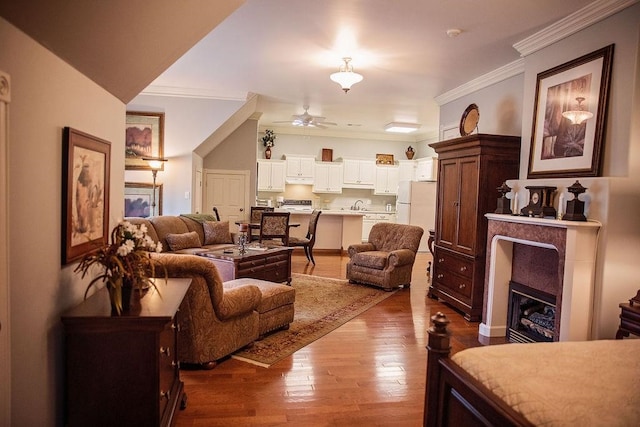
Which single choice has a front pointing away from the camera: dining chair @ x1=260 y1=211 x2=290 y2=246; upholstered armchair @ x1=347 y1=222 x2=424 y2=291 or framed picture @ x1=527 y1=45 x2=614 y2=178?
the dining chair

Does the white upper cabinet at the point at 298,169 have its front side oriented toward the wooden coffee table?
yes

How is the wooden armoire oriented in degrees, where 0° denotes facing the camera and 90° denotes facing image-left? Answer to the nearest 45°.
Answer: approximately 45°

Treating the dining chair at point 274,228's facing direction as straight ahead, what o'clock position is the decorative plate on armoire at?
The decorative plate on armoire is roughly at 4 o'clock from the dining chair.

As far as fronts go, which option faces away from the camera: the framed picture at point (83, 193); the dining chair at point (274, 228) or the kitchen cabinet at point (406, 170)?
the dining chair

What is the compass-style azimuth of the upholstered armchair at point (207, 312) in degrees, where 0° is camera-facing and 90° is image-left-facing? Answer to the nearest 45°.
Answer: approximately 225°

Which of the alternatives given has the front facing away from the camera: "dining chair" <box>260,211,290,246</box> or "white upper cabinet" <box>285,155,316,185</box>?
the dining chair

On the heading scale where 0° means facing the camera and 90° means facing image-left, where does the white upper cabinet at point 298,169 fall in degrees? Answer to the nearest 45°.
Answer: approximately 0°

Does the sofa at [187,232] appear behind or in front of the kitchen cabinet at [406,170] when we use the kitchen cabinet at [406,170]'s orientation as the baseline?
in front

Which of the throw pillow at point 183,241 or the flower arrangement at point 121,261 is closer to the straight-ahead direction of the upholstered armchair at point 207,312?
the throw pillow

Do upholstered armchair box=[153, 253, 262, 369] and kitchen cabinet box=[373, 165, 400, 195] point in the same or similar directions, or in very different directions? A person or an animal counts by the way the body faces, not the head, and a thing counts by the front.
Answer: very different directions

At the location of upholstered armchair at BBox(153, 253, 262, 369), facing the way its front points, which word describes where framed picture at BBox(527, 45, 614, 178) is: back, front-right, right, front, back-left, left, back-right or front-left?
front-right

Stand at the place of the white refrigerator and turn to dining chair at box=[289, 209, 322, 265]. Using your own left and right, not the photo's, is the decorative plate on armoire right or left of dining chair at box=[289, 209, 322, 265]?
left

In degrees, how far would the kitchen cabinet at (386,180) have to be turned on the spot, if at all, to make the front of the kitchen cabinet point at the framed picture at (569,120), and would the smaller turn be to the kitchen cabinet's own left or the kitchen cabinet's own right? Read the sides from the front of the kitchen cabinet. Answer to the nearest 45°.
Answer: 0° — it already faces it

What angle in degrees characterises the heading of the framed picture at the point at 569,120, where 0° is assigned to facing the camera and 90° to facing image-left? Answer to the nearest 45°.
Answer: approximately 45°
